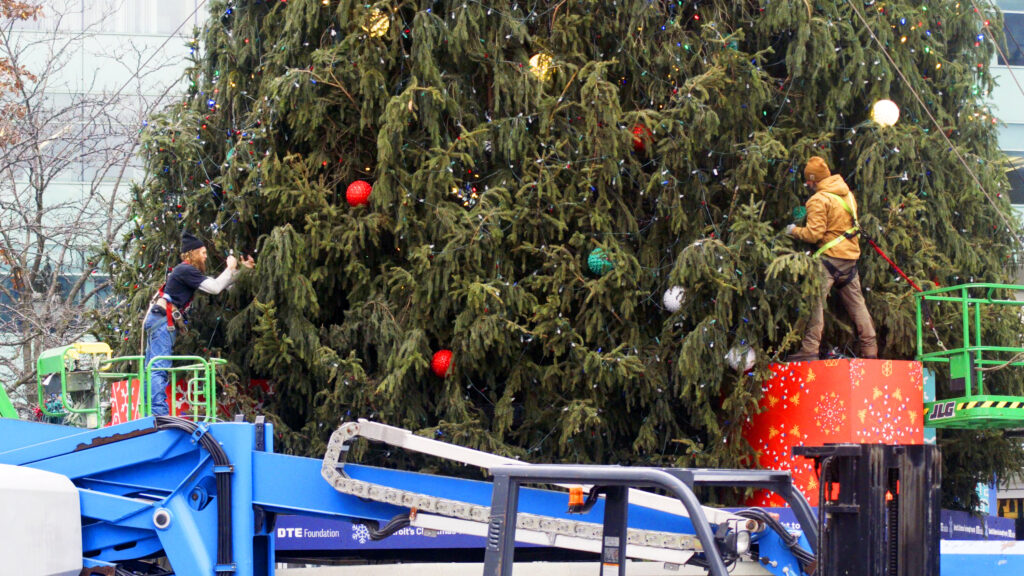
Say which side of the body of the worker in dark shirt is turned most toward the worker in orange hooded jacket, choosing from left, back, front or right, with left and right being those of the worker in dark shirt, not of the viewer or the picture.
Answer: front

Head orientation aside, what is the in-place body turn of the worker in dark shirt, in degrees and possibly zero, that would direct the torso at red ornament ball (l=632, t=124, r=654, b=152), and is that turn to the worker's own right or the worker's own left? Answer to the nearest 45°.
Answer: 0° — they already face it

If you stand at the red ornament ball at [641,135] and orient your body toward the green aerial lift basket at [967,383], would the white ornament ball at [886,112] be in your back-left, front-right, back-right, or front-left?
front-left

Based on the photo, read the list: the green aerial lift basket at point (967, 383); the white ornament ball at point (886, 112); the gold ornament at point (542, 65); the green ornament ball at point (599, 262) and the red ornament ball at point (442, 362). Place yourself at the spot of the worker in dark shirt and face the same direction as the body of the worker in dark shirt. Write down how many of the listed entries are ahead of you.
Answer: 5

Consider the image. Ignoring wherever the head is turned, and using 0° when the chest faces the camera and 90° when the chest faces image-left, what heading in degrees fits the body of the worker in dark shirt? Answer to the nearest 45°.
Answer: approximately 270°

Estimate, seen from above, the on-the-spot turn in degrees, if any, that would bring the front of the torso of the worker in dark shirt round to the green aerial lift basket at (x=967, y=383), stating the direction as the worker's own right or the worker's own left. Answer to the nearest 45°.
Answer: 0° — they already face it

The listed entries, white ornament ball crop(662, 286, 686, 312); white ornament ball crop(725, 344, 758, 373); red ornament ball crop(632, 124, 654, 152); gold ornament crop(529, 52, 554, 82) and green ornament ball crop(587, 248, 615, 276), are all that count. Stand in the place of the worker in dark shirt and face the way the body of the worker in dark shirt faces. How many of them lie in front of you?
5

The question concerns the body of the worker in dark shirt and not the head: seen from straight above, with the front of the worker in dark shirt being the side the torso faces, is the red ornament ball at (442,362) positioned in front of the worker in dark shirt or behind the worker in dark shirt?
in front

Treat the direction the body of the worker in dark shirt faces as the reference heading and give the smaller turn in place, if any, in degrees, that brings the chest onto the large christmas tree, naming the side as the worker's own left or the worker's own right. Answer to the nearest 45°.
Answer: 0° — they already face it

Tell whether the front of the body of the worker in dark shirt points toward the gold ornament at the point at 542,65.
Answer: yes

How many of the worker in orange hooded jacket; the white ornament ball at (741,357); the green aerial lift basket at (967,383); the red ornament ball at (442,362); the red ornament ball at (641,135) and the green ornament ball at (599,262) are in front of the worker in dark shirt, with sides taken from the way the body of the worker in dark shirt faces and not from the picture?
6

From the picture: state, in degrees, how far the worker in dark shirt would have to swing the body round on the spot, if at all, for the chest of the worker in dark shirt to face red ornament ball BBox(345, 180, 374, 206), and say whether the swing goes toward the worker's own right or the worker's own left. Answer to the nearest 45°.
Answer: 0° — they already face it

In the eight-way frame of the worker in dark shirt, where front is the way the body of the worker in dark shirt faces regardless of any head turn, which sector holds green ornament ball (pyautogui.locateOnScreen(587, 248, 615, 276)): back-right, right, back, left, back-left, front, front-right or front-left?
front
